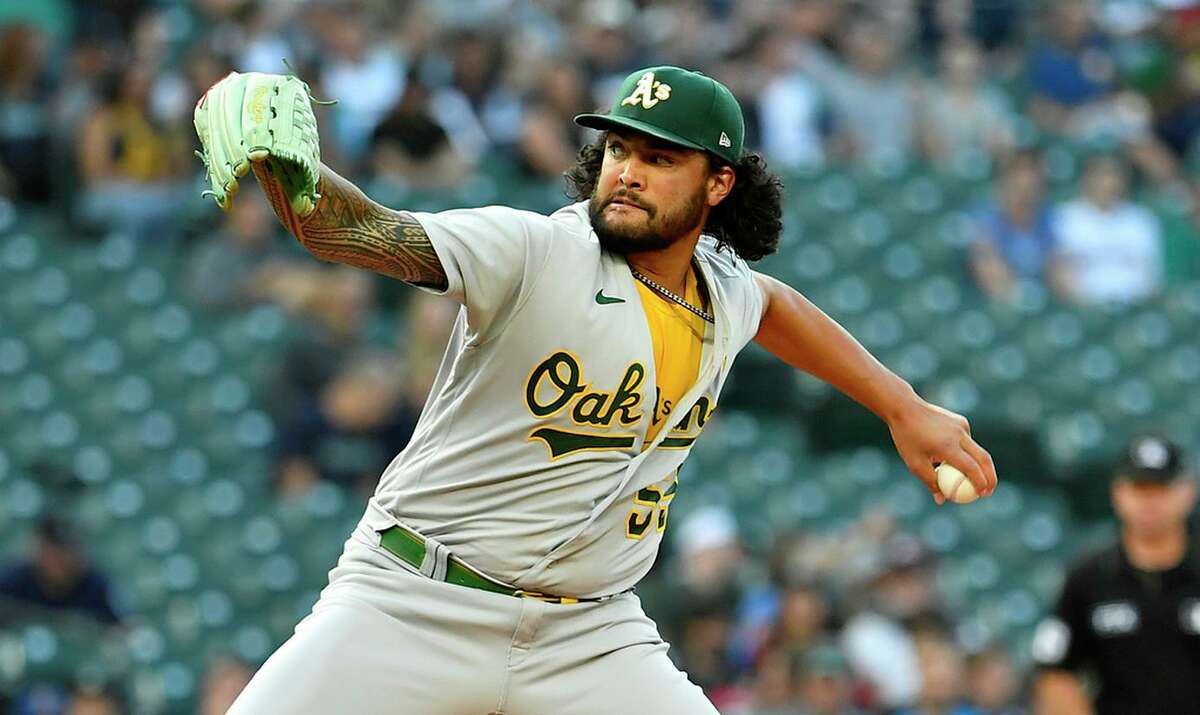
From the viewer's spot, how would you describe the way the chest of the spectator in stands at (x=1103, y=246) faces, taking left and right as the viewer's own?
facing the viewer

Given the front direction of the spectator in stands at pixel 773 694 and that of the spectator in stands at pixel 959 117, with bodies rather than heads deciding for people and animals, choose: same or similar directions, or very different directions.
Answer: same or similar directions

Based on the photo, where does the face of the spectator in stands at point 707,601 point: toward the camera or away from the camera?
toward the camera

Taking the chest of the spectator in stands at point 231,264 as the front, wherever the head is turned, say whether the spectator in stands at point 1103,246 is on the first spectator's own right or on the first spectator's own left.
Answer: on the first spectator's own left

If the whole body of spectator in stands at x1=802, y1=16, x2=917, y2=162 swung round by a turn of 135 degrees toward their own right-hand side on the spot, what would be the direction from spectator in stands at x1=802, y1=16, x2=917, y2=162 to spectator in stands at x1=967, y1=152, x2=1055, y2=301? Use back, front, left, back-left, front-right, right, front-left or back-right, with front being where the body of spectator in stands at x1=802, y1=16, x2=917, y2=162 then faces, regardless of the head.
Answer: back

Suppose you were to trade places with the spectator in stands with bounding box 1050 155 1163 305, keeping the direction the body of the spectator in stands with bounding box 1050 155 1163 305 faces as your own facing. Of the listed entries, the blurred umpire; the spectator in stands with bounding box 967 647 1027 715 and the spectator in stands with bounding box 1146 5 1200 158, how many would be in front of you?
2

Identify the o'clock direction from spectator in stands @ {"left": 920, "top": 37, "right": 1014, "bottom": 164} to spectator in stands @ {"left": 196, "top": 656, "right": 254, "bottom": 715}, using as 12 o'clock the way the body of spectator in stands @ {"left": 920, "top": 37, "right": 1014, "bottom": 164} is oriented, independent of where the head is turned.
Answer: spectator in stands @ {"left": 196, "top": 656, "right": 254, "bottom": 715} is roughly at 1 o'clock from spectator in stands @ {"left": 920, "top": 37, "right": 1014, "bottom": 164}.

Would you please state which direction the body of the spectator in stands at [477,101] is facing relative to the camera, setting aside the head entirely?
toward the camera

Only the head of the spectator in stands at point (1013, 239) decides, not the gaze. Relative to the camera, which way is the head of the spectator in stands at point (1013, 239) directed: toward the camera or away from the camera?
toward the camera

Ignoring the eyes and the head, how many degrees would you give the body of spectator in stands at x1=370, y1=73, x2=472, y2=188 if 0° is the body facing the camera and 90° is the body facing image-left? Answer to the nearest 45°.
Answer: approximately 0°

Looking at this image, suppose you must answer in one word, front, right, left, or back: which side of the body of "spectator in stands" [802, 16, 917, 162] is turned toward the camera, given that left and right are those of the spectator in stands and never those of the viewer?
front
